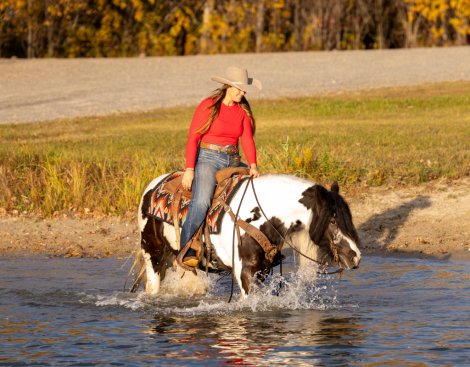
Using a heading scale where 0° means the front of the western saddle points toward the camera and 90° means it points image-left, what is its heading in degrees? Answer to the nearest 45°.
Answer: approximately 270°

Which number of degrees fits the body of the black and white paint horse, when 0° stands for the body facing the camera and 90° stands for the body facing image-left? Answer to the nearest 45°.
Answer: approximately 270°

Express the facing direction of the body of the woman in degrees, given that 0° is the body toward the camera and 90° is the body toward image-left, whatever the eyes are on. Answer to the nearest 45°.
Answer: approximately 315°
